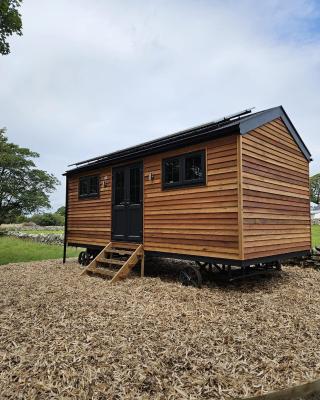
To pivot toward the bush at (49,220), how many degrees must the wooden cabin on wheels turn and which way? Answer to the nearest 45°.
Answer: approximately 90° to its right

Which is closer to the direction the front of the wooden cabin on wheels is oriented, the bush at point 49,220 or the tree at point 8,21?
the tree

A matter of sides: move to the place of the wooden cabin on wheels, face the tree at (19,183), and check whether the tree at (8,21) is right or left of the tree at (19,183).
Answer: left

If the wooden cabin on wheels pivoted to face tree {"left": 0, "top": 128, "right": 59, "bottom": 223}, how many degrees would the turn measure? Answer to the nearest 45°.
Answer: approximately 90° to its right

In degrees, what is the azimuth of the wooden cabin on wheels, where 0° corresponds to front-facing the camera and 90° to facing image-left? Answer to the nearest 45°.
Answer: approximately 45°

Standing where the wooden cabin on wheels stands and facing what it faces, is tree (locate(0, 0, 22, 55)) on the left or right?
on its right
